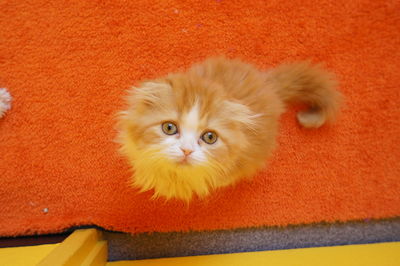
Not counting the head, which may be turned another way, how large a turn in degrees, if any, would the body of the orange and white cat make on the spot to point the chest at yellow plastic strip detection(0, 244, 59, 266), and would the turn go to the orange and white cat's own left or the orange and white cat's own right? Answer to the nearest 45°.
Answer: approximately 45° to the orange and white cat's own right

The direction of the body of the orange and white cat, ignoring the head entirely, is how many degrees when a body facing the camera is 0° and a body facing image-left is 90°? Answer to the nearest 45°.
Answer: approximately 45°

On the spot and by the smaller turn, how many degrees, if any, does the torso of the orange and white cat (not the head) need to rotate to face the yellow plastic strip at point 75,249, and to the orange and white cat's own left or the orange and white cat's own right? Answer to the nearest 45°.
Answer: approximately 45° to the orange and white cat's own right
